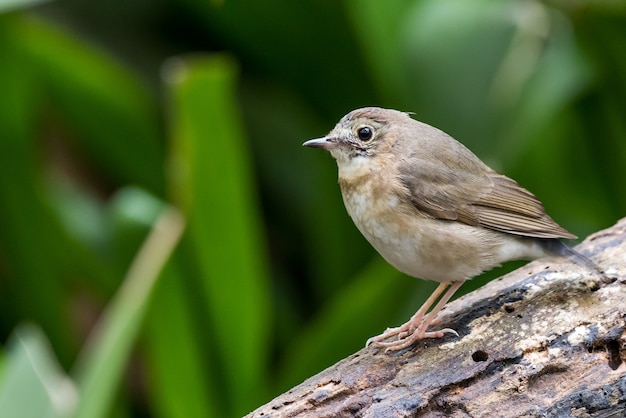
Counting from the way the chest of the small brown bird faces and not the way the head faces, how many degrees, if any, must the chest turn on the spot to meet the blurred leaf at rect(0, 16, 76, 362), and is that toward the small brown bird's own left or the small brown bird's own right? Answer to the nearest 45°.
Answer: approximately 45° to the small brown bird's own right

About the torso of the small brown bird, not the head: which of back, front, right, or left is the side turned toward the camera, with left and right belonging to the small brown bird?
left

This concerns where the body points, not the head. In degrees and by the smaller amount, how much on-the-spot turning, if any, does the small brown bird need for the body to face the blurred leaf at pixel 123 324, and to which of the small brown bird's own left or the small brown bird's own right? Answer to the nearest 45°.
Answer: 0° — it already faces it

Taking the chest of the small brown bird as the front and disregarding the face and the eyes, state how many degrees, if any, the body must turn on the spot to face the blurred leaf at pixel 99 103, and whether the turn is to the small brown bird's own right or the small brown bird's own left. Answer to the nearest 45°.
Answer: approximately 45° to the small brown bird's own right

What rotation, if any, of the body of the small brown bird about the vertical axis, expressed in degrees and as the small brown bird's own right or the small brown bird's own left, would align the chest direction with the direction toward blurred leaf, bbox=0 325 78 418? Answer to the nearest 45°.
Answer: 0° — it already faces it
